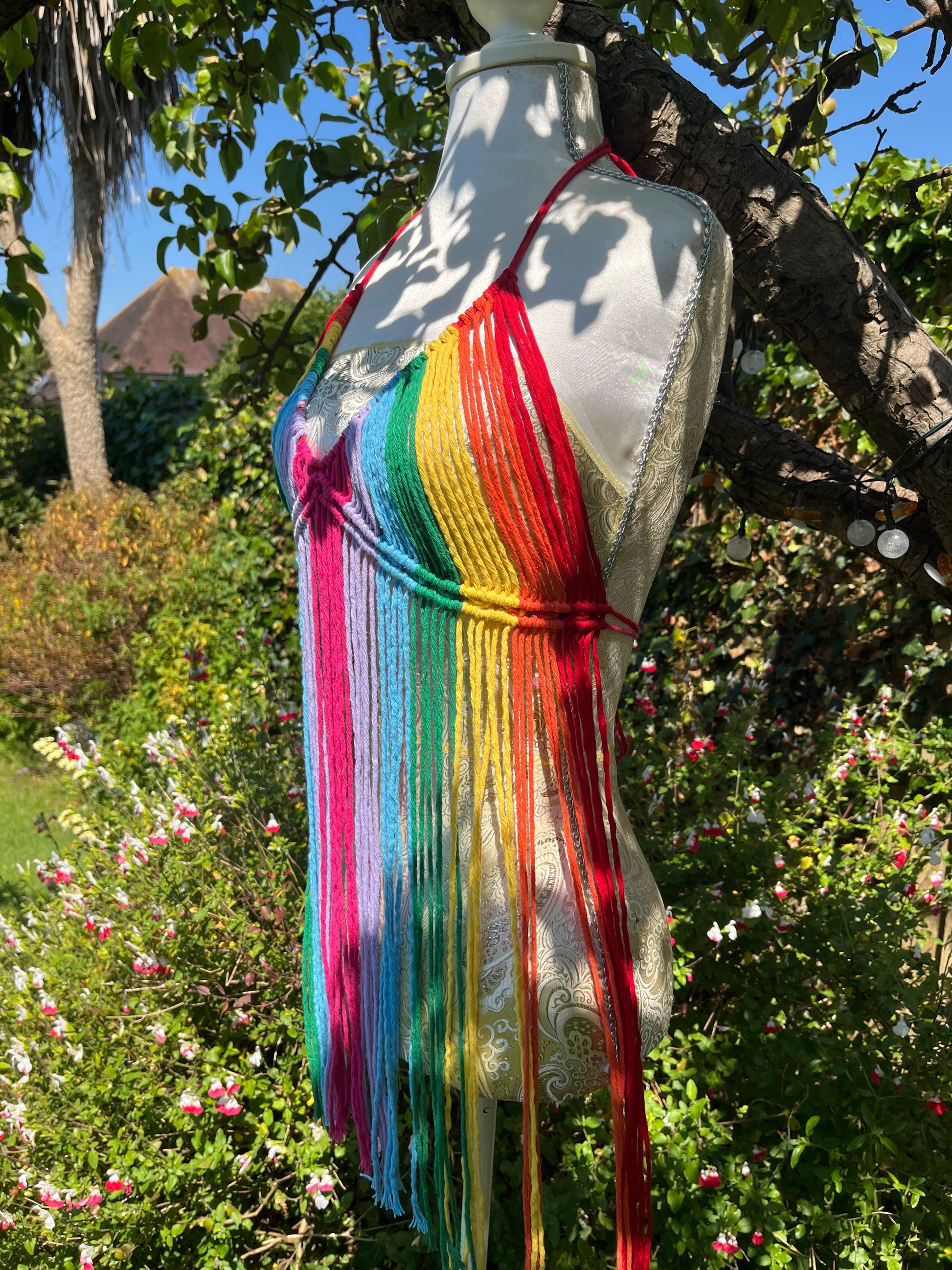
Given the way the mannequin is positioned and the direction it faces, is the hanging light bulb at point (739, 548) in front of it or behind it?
behind

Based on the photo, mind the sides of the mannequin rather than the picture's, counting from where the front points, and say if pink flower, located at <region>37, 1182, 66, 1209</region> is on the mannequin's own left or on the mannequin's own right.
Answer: on the mannequin's own right

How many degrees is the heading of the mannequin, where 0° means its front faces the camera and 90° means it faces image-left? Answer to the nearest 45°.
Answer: approximately 45°

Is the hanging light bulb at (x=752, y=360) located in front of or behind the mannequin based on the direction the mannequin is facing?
behind
